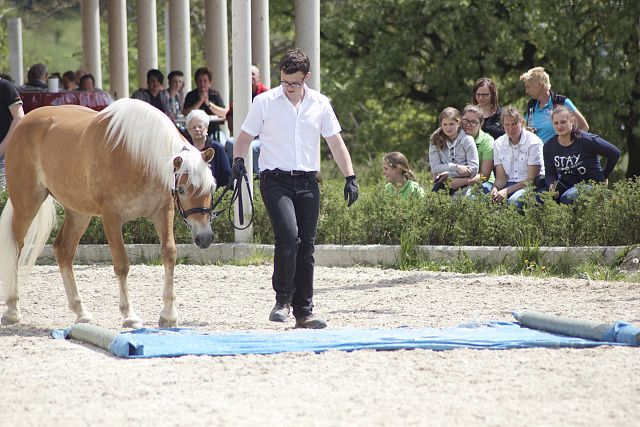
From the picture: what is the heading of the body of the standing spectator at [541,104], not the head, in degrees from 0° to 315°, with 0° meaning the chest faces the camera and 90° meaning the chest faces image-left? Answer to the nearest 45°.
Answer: approximately 45°

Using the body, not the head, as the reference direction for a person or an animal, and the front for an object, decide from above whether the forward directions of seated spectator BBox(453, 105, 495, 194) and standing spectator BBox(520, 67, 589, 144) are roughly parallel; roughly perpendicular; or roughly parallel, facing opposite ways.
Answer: roughly parallel

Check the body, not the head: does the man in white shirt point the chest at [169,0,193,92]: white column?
no

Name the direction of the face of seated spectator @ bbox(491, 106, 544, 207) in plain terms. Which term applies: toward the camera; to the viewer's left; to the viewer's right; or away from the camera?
toward the camera

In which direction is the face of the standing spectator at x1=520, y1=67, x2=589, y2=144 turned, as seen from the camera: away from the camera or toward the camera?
toward the camera

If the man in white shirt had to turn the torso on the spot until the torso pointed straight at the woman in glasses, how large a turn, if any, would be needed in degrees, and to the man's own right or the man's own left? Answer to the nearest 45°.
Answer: approximately 135° to the man's own left

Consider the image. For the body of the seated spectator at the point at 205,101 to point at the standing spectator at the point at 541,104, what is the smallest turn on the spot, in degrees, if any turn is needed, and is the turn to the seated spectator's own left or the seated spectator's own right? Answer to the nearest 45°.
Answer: approximately 45° to the seated spectator's own left

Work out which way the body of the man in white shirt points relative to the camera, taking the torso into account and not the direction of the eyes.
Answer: toward the camera

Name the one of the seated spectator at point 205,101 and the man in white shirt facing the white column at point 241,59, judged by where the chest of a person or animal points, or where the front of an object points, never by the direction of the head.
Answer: the seated spectator

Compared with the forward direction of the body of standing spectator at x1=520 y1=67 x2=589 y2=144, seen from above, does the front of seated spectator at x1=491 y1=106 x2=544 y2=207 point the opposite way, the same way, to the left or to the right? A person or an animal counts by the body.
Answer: the same way

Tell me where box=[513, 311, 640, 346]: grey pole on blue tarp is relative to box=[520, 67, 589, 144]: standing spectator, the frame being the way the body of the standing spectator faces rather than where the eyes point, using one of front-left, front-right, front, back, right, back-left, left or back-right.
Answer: front-left

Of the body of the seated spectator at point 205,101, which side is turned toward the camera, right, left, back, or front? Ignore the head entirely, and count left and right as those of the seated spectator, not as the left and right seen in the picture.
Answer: front

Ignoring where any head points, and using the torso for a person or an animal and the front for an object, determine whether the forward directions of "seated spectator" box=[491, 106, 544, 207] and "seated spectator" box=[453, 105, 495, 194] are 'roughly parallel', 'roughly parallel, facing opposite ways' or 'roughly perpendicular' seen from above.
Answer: roughly parallel

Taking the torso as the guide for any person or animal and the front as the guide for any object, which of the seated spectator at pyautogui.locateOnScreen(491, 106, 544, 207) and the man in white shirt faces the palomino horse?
the seated spectator

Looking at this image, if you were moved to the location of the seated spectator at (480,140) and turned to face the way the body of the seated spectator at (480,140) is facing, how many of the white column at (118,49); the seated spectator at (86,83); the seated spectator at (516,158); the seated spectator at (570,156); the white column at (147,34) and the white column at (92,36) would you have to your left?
2

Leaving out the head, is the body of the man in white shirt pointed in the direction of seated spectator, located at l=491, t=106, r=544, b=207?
no

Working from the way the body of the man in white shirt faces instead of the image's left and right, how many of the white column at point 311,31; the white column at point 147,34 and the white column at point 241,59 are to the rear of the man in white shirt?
3

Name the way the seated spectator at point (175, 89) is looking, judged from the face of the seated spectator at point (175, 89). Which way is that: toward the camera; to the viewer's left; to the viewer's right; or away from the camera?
toward the camera
